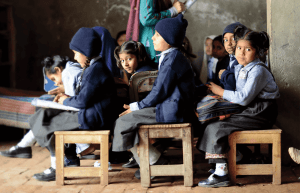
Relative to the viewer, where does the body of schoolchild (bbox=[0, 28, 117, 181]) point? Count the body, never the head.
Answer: to the viewer's left

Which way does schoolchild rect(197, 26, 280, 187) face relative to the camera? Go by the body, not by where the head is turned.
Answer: to the viewer's left

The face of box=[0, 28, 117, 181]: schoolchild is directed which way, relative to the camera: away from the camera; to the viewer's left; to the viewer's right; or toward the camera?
to the viewer's left

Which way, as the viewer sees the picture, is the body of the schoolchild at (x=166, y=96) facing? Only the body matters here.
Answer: to the viewer's left

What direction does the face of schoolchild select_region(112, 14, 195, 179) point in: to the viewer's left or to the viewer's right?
to the viewer's left
